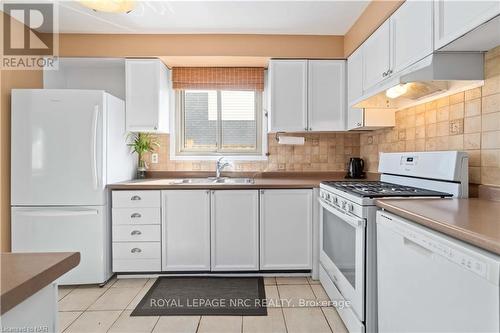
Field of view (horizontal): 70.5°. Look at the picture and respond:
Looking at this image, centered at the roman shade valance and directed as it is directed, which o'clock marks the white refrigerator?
The white refrigerator is roughly at 2 o'clock from the roman shade valance.

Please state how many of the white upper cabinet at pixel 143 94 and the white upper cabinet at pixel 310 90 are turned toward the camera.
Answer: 2

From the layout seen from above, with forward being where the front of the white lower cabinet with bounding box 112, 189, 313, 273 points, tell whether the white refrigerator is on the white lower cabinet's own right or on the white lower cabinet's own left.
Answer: on the white lower cabinet's own right

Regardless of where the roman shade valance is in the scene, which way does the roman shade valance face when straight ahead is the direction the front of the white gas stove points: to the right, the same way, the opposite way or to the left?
to the left

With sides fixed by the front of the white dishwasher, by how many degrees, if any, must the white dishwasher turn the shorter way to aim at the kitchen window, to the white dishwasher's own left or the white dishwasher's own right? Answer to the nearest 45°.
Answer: approximately 90° to the white dishwasher's own right

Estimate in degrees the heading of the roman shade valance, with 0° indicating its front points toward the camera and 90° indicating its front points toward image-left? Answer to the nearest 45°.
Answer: approximately 0°

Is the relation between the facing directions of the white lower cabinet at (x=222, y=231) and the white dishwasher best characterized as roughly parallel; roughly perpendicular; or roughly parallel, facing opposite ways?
roughly perpendicular

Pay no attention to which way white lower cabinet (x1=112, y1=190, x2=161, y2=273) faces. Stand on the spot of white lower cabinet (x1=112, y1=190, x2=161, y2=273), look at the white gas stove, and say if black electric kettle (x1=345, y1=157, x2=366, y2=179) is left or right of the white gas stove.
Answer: left
